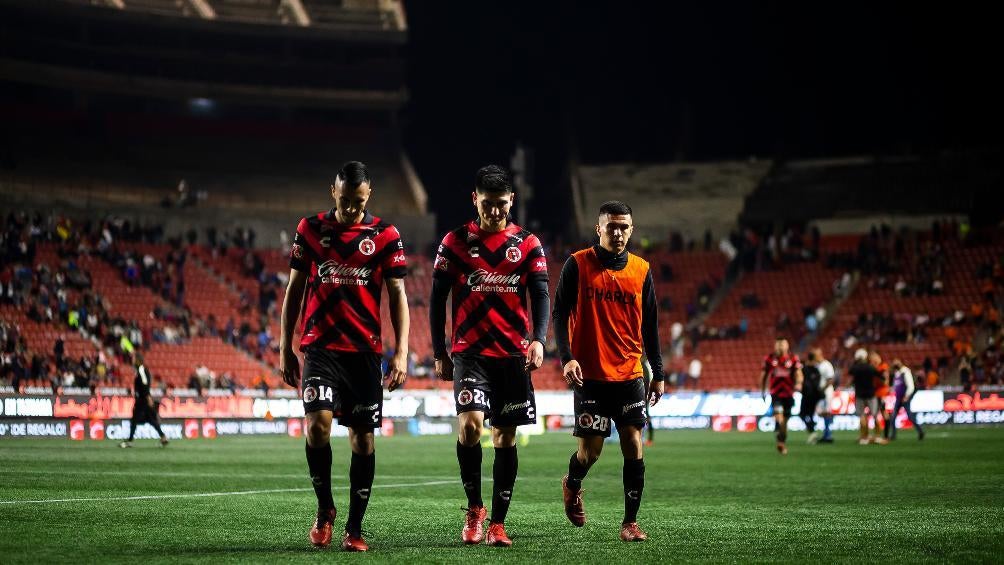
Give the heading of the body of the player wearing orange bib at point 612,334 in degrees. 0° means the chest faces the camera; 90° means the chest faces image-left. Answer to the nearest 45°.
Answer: approximately 0°

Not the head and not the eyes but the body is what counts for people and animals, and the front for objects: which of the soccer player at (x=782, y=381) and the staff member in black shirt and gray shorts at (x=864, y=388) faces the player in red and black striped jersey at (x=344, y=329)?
the soccer player

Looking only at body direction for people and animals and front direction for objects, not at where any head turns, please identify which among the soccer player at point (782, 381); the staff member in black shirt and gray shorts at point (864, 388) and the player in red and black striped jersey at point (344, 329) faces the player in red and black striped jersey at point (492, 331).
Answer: the soccer player

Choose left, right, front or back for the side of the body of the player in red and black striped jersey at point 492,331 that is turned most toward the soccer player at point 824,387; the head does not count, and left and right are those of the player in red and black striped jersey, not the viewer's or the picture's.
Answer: back

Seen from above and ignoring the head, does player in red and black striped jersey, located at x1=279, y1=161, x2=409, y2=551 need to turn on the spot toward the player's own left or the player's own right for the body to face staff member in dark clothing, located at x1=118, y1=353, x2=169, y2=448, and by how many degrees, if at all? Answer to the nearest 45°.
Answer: approximately 180°

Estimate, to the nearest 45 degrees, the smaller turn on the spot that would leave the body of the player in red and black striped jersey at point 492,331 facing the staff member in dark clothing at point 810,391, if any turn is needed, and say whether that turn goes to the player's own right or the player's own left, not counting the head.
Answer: approximately 180°

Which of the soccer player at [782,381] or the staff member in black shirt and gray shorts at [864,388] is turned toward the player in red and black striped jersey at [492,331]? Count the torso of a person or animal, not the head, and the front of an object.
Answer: the soccer player

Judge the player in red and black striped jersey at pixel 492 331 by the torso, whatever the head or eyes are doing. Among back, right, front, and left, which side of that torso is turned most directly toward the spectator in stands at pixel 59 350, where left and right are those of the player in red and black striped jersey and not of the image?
back

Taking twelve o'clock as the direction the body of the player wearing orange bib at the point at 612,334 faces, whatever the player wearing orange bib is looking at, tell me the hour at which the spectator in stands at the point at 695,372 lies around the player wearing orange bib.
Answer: The spectator in stands is roughly at 6 o'clock from the player wearing orange bib.
